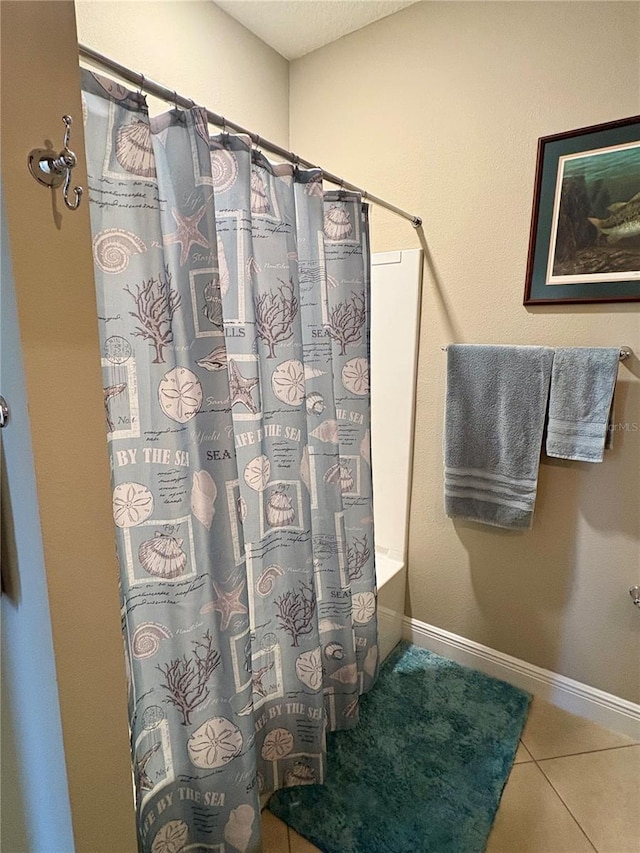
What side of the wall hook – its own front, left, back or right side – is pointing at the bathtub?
left

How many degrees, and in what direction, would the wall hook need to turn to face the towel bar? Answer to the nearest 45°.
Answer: approximately 45° to its left

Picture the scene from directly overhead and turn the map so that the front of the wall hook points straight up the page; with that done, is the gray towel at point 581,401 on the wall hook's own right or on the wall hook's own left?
on the wall hook's own left

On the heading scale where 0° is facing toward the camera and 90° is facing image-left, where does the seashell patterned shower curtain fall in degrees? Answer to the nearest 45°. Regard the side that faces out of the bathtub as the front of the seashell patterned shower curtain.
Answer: approximately 315°
